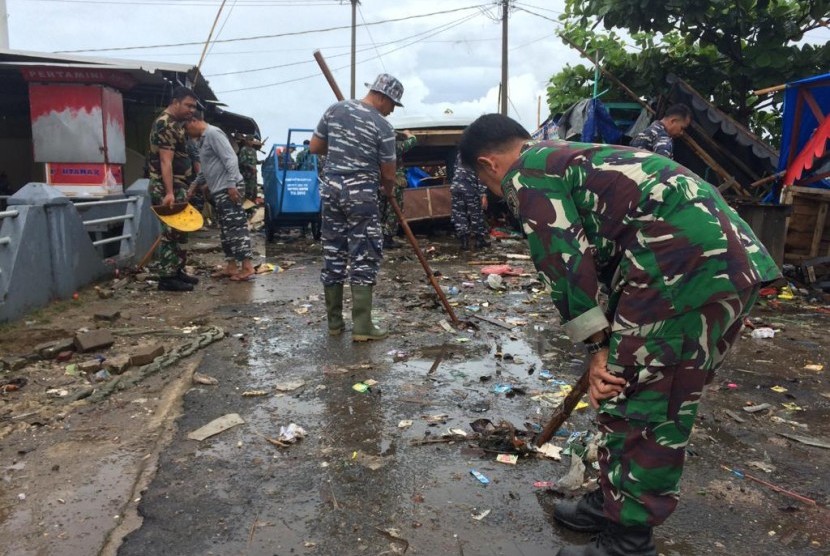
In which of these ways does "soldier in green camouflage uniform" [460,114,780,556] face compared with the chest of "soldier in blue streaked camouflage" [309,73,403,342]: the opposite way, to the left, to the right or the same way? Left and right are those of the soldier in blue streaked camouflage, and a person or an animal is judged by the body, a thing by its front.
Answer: to the left

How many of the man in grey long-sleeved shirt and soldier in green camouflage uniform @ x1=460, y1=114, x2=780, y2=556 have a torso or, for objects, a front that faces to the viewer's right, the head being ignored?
0

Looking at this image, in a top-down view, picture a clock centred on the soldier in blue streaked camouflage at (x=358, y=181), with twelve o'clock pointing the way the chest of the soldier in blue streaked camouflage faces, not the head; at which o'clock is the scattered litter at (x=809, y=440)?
The scattered litter is roughly at 3 o'clock from the soldier in blue streaked camouflage.

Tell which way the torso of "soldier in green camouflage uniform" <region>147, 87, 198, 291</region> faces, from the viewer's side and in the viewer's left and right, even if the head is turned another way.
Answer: facing to the right of the viewer

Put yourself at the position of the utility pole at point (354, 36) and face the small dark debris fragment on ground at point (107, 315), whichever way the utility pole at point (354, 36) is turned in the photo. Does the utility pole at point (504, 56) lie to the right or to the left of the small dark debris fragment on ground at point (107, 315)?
left

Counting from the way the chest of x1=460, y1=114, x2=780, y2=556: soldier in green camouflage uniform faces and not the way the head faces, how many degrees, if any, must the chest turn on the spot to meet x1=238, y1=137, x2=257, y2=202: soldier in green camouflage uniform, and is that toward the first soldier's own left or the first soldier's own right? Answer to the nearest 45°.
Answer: approximately 45° to the first soldier's own right

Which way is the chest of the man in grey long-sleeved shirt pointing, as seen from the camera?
to the viewer's left

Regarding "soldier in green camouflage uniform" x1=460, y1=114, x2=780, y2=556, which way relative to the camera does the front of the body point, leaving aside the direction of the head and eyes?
to the viewer's left

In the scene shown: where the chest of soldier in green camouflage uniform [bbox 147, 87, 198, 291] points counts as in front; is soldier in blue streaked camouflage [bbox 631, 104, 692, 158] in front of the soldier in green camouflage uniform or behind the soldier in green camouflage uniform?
in front
